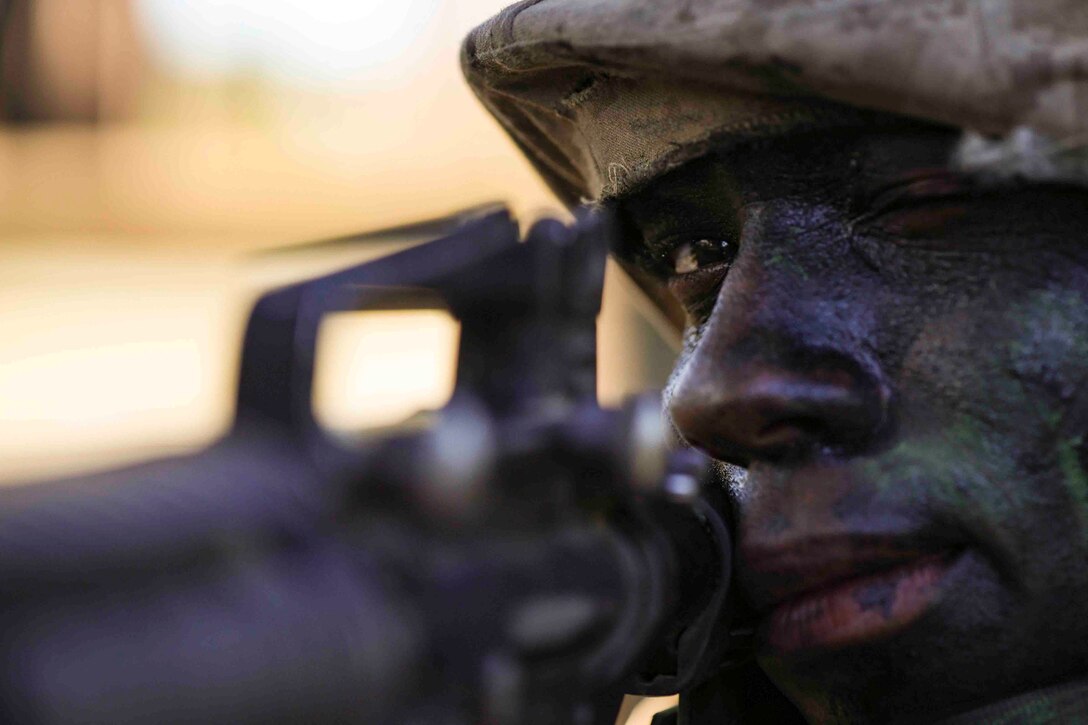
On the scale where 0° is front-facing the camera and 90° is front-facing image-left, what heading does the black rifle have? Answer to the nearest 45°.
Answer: approximately 45°
